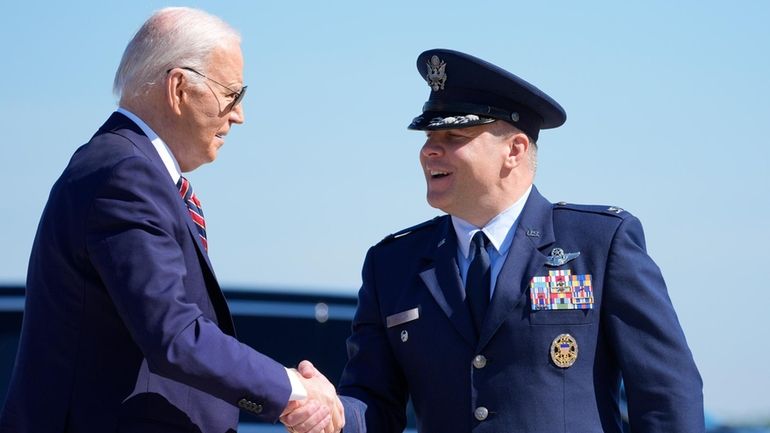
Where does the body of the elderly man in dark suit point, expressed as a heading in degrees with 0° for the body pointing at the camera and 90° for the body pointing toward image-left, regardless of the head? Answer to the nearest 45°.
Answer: approximately 270°

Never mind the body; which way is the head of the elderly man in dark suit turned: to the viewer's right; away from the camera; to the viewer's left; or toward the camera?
to the viewer's right
